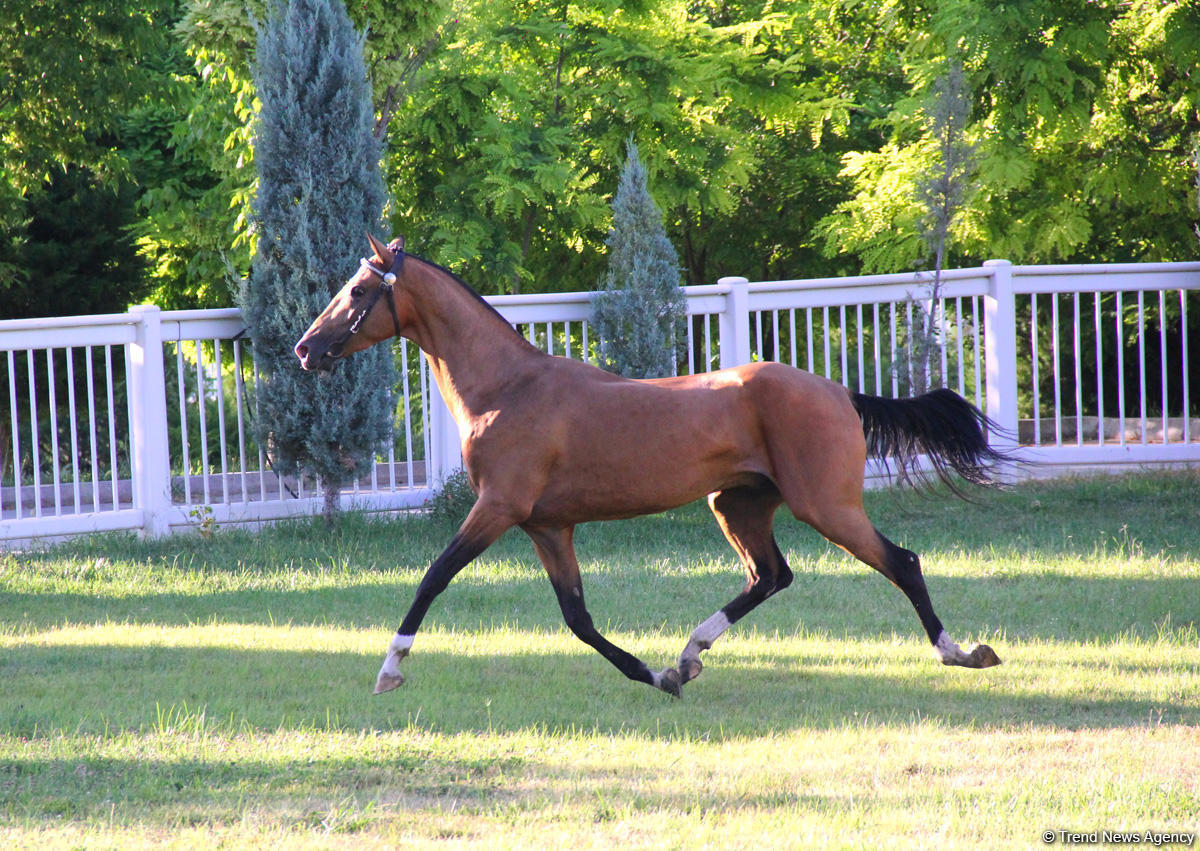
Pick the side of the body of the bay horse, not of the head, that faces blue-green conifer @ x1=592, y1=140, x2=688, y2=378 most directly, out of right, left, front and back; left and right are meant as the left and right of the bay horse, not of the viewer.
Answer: right

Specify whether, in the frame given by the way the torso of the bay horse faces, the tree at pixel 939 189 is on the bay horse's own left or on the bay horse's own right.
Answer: on the bay horse's own right

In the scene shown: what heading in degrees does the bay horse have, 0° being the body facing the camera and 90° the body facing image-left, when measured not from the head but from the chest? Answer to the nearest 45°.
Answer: approximately 90°

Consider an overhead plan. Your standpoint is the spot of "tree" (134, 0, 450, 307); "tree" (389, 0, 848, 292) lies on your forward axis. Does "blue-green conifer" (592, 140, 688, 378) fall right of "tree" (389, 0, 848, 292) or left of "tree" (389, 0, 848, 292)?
right

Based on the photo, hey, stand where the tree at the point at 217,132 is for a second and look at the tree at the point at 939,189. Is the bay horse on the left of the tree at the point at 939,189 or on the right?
right

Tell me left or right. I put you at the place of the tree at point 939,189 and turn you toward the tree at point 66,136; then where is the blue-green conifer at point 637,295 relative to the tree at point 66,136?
left

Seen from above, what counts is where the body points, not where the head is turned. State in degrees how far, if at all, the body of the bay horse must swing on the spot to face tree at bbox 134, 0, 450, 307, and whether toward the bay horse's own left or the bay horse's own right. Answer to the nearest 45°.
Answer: approximately 45° to the bay horse's own right

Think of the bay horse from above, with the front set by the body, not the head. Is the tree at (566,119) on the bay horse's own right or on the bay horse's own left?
on the bay horse's own right

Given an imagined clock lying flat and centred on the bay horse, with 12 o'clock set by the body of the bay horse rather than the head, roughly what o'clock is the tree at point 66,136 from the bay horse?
The tree is roughly at 2 o'clock from the bay horse.

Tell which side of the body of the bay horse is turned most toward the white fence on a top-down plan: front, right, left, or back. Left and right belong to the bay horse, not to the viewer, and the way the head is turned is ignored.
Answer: right
